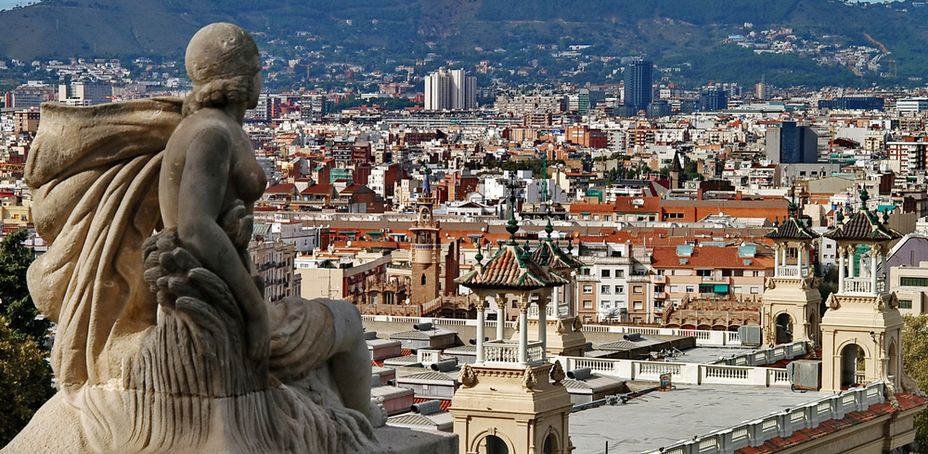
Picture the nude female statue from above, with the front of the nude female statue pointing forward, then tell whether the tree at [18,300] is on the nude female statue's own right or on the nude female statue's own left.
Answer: on the nude female statue's own left

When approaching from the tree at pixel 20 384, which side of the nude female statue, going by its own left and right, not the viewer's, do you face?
left
